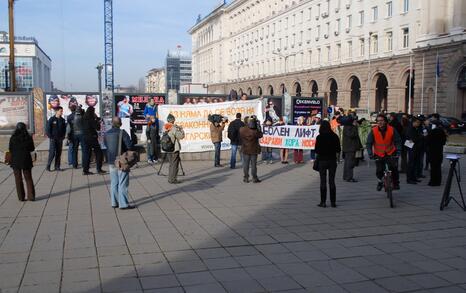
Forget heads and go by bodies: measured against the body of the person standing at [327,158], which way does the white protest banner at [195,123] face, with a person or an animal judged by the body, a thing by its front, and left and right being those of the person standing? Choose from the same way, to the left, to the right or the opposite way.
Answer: the opposite way

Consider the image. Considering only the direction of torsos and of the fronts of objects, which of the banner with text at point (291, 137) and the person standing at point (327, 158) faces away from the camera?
the person standing

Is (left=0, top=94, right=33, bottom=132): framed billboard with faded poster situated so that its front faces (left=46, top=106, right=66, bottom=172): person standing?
yes

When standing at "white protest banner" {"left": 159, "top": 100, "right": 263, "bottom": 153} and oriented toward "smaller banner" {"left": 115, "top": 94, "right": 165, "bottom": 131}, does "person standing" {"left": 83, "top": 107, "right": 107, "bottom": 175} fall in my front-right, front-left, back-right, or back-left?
back-left

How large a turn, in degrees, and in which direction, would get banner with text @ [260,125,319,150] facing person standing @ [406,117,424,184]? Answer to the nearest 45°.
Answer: approximately 45° to its left

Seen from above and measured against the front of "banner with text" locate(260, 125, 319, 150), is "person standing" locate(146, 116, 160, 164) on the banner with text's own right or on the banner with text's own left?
on the banner with text's own right

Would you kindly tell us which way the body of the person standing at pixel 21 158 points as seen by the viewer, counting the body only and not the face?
away from the camera

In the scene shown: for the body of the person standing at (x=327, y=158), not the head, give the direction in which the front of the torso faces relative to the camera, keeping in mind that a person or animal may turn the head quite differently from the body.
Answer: away from the camera

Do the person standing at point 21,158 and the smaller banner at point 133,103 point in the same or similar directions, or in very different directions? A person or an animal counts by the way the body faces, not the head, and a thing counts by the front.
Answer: very different directions

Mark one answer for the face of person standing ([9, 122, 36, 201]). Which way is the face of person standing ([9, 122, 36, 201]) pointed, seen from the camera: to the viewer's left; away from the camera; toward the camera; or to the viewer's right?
away from the camera
